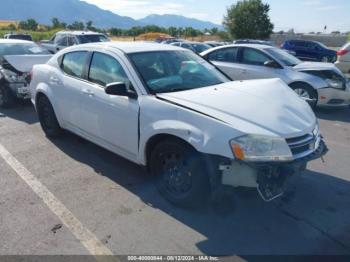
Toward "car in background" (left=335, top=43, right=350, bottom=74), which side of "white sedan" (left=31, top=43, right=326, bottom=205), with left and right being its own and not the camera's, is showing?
left

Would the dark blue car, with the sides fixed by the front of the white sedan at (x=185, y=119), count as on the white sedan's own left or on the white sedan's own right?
on the white sedan's own left

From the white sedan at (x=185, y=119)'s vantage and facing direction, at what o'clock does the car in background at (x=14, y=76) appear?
The car in background is roughly at 6 o'clock from the white sedan.

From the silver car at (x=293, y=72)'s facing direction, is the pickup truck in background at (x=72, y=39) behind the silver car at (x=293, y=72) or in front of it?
behind

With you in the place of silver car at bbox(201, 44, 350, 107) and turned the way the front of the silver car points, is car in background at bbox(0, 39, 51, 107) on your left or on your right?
on your right

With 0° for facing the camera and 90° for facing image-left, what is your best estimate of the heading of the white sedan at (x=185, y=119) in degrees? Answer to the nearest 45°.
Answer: approximately 315°

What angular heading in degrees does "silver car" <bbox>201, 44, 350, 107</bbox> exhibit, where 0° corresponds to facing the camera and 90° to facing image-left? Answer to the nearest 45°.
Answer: approximately 315°
